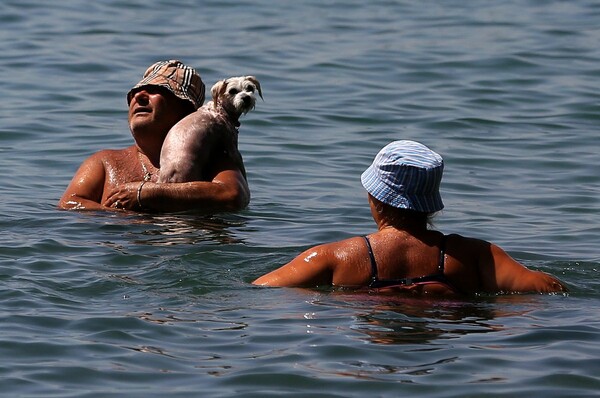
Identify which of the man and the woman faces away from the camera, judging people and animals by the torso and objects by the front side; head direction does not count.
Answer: the woman

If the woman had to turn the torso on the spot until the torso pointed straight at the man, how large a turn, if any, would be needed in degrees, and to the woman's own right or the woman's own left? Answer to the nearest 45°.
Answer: approximately 45° to the woman's own left

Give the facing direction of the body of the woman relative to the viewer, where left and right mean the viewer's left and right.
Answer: facing away from the viewer

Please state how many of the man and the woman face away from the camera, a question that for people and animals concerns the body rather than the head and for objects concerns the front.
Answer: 1

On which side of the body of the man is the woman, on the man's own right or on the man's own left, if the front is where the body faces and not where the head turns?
on the man's own left

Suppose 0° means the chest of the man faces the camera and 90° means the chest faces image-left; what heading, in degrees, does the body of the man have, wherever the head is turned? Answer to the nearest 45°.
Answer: approximately 45°
